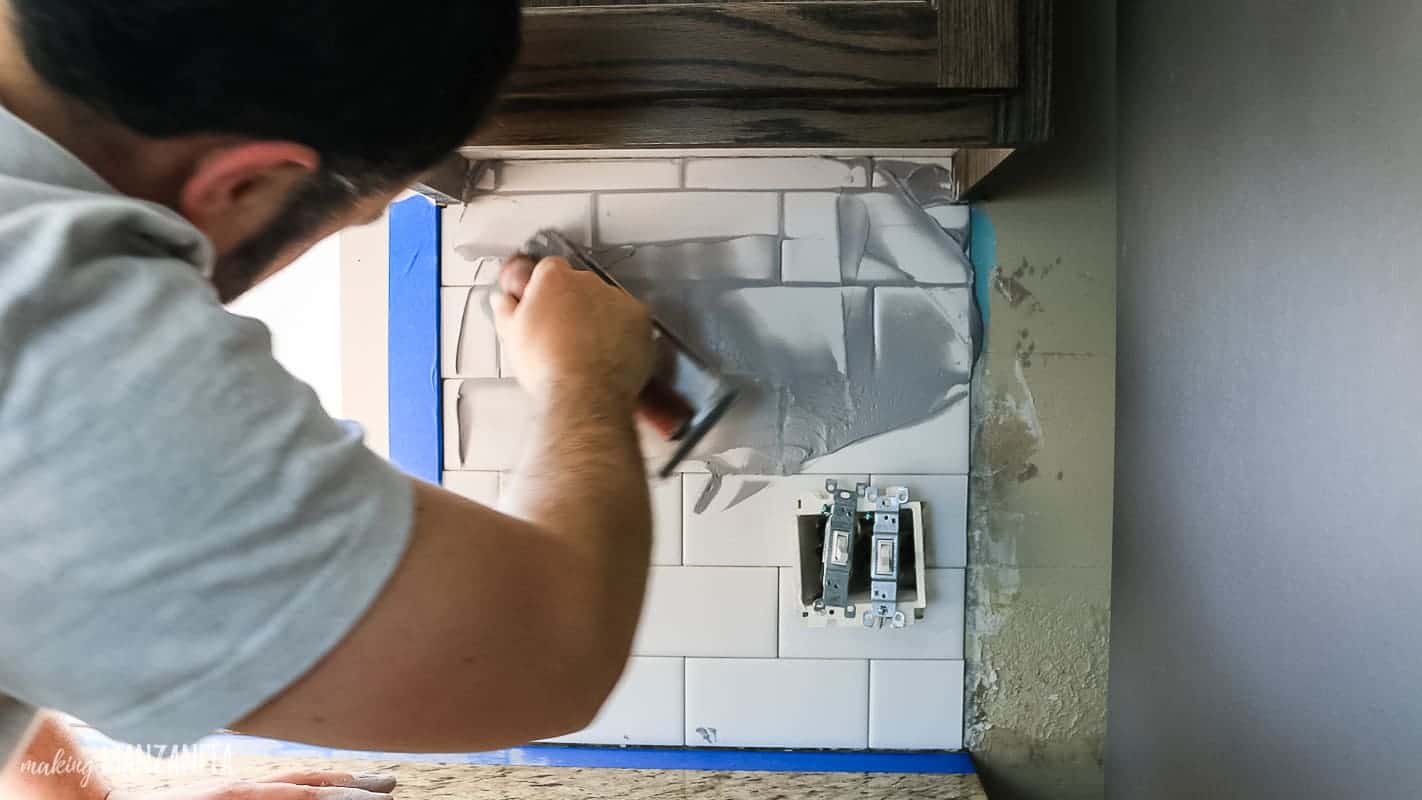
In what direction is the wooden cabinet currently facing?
toward the camera

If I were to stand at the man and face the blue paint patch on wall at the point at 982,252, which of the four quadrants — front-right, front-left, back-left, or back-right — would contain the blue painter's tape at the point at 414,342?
front-left

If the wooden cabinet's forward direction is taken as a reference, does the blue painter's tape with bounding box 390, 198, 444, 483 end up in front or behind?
behind

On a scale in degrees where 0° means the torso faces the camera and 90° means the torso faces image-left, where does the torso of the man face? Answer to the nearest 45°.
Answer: approximately 225°

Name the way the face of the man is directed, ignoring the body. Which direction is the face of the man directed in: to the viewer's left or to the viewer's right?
to the viewer's right

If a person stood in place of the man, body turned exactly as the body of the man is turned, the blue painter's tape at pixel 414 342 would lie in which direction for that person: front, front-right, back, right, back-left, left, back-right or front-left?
front-left

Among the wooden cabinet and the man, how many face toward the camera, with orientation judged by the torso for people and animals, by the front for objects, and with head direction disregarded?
1

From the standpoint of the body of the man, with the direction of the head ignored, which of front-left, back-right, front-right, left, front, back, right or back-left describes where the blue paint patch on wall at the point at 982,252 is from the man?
front

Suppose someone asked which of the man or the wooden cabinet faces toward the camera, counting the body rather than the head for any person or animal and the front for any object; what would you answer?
the wooden cabinet

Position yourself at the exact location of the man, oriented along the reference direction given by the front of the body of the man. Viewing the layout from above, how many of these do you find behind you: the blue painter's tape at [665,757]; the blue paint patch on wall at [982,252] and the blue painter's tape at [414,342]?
0
